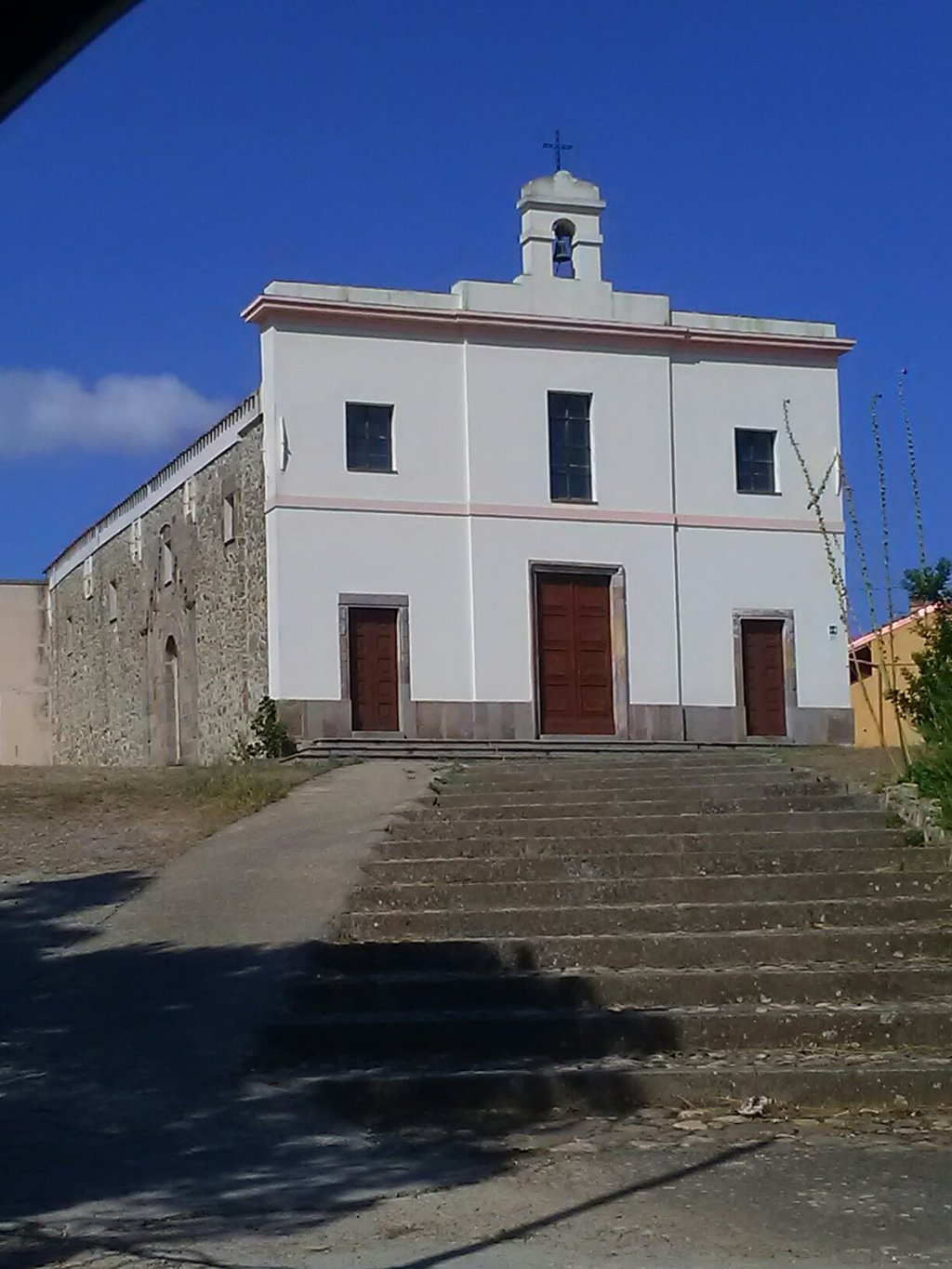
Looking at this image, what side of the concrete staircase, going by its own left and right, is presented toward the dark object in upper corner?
front

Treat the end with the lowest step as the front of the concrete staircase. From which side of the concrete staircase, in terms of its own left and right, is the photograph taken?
front

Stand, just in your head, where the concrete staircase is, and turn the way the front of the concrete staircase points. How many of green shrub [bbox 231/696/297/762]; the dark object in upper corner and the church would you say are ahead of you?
1

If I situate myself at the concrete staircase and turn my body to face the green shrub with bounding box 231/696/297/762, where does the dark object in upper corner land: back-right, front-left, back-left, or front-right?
back-left

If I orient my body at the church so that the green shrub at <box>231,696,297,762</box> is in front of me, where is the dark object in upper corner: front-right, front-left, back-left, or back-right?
front-left

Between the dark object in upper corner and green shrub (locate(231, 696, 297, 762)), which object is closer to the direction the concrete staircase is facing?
the dark object in upper corner

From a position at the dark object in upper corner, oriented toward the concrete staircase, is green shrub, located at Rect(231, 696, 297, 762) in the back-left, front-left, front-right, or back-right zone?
front-left

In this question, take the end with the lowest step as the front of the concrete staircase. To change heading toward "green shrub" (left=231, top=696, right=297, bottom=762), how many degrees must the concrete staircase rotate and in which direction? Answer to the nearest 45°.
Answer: approximately 180°

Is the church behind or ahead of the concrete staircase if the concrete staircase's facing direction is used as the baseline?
behind
